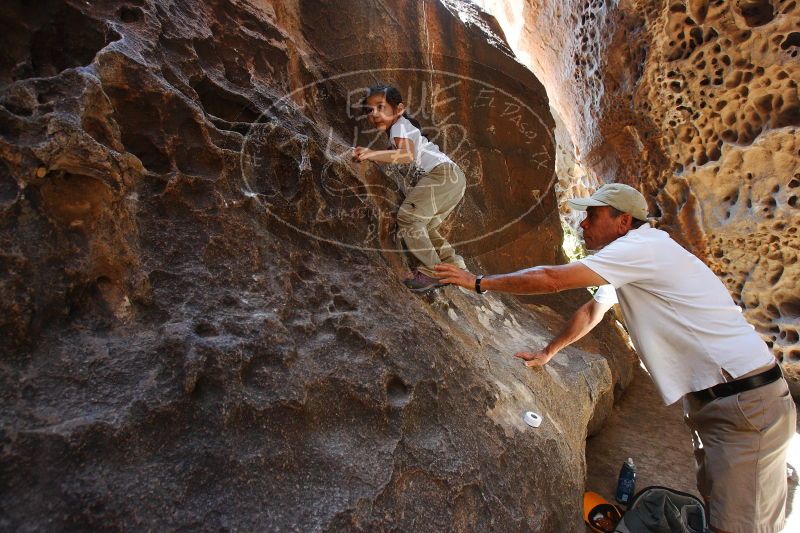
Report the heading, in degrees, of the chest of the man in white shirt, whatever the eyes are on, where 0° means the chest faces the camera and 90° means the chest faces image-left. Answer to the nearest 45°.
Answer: approximately 90°

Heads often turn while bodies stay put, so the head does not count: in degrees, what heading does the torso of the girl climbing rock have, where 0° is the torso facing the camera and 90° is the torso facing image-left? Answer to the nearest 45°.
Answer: approximately 90°

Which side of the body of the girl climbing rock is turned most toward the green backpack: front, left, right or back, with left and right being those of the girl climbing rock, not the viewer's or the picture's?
back

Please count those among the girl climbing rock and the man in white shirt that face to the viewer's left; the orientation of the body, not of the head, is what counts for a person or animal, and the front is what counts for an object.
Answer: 2

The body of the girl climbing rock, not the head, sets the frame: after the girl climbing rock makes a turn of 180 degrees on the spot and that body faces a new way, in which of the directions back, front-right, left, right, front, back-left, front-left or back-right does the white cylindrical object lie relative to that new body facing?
front-right

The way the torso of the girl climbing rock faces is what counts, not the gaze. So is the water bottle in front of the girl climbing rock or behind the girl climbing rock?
behind

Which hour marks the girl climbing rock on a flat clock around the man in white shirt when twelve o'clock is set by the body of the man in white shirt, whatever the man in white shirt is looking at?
The girl climbing rock is roughly at 12 o'clock from the man in white shirt.

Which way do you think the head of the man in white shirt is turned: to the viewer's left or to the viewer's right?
to the viewer's left
